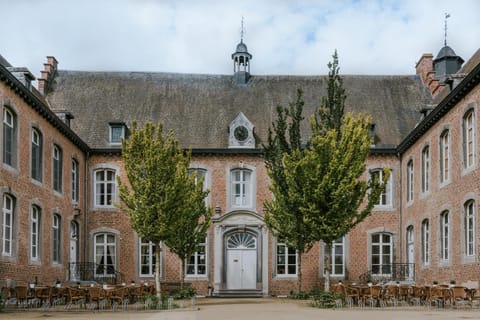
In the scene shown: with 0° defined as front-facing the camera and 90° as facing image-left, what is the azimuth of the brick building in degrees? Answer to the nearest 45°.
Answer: approximately 0°
